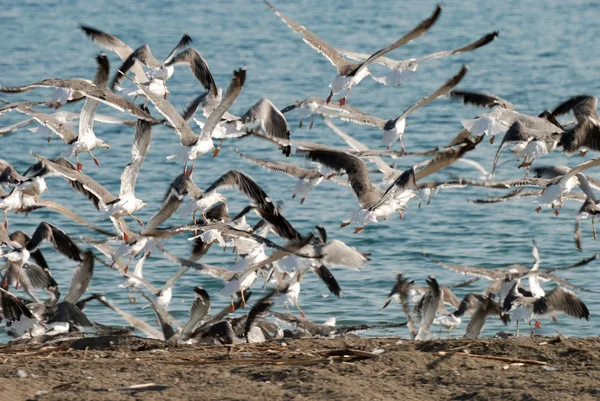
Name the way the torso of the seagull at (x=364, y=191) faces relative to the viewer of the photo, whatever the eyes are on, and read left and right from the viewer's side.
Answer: facing away from the viewer and to the right of the viewer

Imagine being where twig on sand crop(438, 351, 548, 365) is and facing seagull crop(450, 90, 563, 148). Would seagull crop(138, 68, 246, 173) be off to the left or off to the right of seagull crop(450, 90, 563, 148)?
left

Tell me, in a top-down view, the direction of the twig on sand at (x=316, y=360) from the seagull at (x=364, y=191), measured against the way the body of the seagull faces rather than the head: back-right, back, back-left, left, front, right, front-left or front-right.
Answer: back-right

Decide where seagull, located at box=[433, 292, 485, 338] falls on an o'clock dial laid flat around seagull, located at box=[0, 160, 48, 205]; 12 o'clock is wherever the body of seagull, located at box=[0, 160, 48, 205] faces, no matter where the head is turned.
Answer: seagull, located at box=[433, 292, 485, 338] is roughly at 1 o'clock from seagull, located at box=[0, 160, 48, 205].
